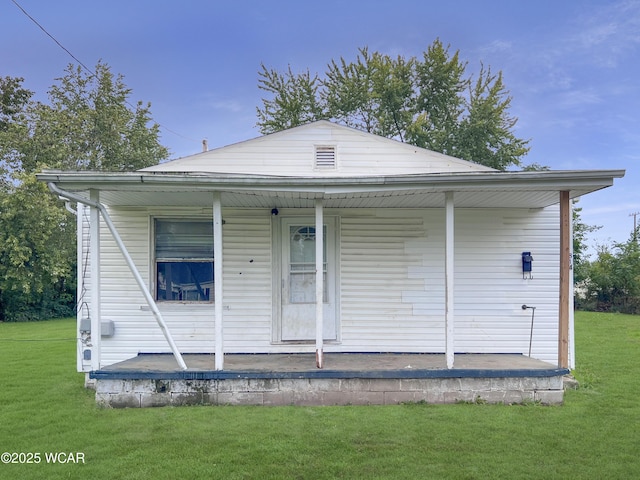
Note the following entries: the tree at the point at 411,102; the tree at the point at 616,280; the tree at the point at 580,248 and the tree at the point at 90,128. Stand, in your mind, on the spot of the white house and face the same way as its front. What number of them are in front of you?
0

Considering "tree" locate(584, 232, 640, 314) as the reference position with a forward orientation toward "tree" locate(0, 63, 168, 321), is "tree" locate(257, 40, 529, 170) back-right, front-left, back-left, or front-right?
front-right

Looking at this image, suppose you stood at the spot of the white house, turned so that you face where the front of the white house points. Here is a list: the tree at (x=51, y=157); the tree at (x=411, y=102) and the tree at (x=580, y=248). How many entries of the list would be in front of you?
0

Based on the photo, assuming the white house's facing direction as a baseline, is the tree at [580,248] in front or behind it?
behind

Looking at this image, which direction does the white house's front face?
toward the camera

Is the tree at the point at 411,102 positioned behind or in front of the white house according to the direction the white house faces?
behind

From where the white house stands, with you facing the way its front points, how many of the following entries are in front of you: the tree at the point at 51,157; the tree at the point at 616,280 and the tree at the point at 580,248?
0

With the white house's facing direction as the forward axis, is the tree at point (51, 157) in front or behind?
behind

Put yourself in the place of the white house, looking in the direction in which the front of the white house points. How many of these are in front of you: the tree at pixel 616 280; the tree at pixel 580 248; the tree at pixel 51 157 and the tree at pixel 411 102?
0

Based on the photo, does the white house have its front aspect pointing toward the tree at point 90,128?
no

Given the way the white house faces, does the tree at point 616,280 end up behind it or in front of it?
behind
